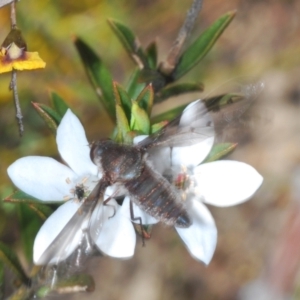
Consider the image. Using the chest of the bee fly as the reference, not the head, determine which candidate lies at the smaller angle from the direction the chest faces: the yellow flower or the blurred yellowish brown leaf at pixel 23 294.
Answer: the yellow flower

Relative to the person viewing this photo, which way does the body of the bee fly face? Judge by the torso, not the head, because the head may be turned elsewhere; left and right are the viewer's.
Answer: facing away from the viewer and to the left of the viewer

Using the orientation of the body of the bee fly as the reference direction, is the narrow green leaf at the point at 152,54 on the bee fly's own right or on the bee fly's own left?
on the bee fly's own right

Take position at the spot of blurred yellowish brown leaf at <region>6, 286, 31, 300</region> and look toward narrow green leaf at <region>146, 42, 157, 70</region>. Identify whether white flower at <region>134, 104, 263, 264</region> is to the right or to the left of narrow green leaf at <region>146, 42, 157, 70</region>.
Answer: right

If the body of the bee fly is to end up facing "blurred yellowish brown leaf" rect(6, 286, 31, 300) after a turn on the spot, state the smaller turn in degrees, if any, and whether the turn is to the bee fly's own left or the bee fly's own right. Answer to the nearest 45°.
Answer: approximately 45° to the bee fly's own left
